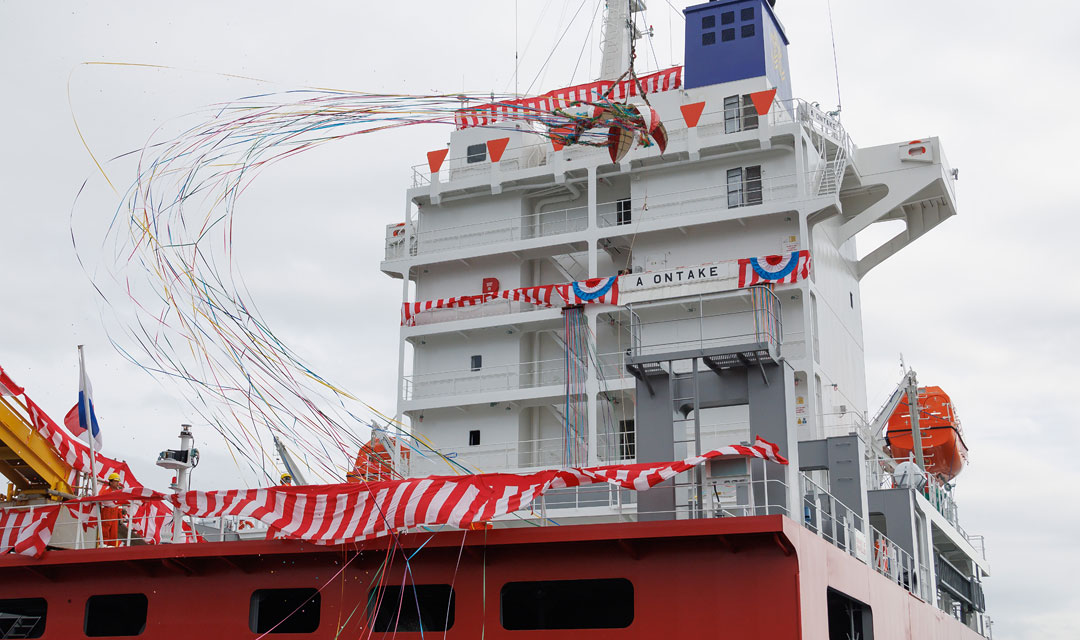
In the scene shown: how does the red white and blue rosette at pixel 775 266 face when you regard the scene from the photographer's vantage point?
facing the viewer

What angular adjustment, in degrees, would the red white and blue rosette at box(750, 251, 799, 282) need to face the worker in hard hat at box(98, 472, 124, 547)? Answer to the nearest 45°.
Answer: approximately 45° to its right

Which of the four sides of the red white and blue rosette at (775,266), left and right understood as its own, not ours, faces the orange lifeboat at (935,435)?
back

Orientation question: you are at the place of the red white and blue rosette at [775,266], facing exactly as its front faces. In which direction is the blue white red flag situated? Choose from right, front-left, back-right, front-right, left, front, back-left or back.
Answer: front-right
